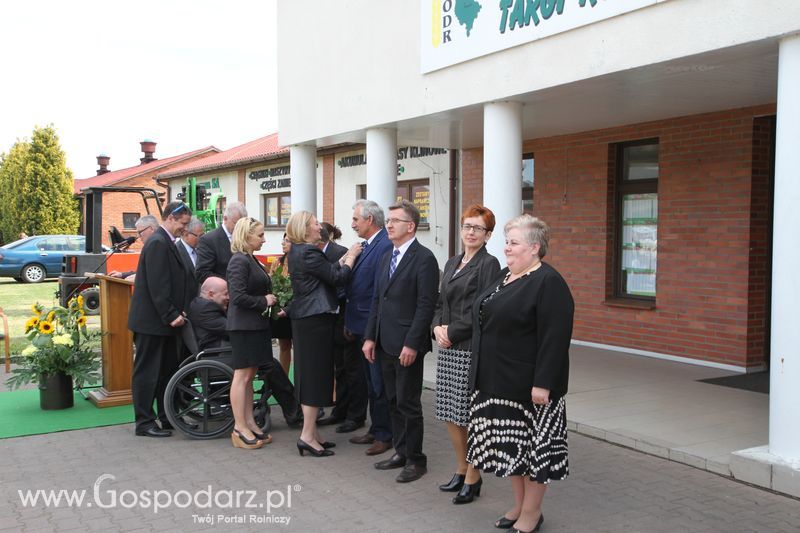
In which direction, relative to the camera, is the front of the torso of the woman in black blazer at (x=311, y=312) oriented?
to the viewer's right

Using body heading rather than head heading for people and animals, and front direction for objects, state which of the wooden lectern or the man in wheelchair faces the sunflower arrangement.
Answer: the wooden lectern

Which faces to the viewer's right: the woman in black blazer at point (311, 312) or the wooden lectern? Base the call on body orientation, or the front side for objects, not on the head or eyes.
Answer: the woman in black blazer

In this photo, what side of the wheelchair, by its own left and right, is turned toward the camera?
right

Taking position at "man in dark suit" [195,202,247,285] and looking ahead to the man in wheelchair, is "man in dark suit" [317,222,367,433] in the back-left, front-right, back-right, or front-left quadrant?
front-left

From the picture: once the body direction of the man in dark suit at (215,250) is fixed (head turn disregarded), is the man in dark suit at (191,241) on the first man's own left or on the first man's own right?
on the first man's own left

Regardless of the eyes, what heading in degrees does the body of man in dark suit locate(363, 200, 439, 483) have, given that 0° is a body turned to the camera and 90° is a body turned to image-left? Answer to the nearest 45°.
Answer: approximately 45°

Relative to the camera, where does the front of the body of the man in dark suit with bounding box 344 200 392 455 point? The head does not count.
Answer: to the viewer's left

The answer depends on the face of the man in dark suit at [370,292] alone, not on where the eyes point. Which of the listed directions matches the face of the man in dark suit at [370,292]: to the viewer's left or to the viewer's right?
to the viewer's left

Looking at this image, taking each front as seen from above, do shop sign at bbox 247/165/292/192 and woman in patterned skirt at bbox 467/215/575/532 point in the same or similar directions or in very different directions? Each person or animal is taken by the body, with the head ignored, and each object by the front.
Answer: same or similar directions

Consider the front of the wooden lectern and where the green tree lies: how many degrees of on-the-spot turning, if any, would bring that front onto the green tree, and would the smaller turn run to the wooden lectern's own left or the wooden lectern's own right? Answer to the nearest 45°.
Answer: approximately 90° to the wooden lectern's own right

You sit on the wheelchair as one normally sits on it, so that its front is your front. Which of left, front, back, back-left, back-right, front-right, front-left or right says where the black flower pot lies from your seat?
back-left

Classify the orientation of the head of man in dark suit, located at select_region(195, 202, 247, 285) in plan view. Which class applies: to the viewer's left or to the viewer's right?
to the viewer's right
